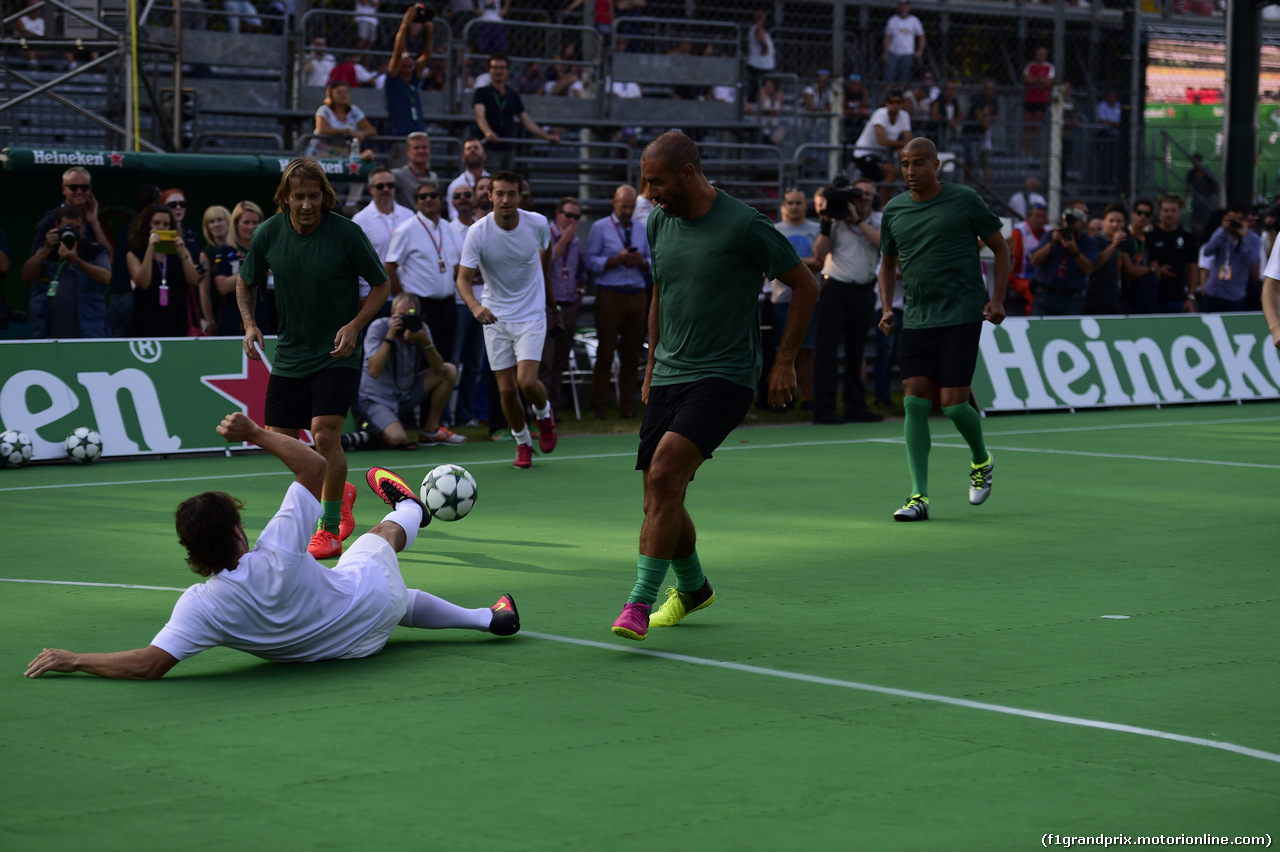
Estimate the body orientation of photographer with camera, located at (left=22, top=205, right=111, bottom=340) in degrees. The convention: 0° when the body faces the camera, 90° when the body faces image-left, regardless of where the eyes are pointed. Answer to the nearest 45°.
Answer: approximately 0°

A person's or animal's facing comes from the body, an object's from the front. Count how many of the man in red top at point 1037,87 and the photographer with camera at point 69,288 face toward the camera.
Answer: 2

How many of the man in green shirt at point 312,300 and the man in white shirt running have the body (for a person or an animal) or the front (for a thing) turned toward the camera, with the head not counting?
2

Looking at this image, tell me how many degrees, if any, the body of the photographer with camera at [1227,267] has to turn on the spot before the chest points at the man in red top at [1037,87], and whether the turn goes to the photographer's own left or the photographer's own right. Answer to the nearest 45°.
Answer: approximately 135° to the photographer's own right

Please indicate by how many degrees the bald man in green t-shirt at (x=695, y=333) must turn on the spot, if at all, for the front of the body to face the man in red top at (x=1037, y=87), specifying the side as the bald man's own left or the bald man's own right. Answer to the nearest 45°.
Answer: approximately 135° to the bald man's own right

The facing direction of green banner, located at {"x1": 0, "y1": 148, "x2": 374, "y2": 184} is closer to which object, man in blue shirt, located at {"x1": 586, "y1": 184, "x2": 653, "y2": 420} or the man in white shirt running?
the man in white shirt running
